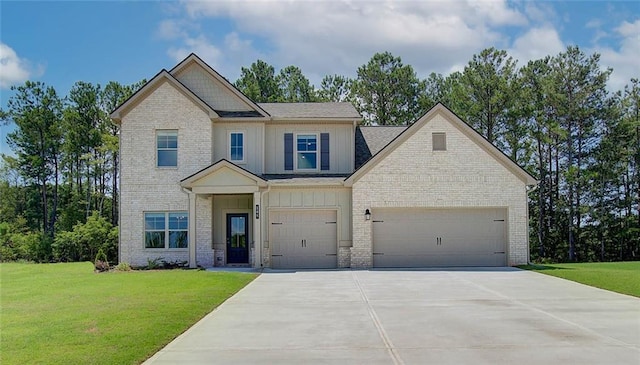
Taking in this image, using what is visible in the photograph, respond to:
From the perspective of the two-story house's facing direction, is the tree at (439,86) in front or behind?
behind

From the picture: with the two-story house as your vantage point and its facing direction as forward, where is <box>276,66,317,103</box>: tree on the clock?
The tree is roughly at 6 o'clock from the two-story house.

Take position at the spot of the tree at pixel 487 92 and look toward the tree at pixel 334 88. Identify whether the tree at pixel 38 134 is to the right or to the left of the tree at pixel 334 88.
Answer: left

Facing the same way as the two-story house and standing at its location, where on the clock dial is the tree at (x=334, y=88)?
The tree is roughly at 6 o'clock from the two-story house.

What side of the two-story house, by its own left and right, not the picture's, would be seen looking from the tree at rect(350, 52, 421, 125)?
back

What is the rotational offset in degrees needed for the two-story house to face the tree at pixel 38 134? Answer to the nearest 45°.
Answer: approximately 135° to its right

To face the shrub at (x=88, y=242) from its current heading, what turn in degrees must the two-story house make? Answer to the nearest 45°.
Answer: approximately 135° to its right

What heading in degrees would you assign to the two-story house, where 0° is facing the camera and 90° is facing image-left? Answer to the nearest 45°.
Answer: approximately 0°
